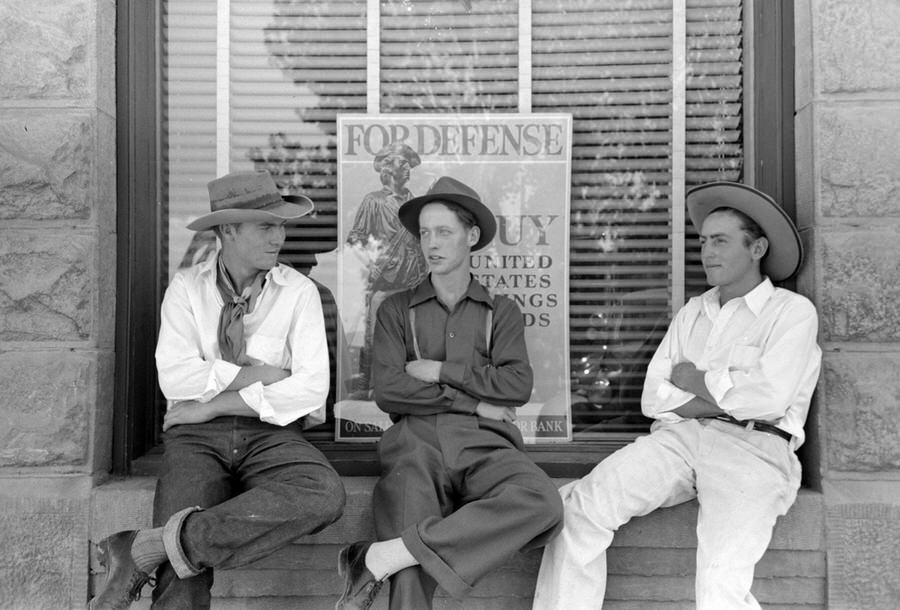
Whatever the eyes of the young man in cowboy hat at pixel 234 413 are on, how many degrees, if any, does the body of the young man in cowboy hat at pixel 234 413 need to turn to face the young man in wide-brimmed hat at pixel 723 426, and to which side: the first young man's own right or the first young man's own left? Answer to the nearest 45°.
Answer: approximately 90° to the first young man's own left

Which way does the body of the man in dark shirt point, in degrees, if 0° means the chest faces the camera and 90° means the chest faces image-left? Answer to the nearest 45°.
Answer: approximately 0°

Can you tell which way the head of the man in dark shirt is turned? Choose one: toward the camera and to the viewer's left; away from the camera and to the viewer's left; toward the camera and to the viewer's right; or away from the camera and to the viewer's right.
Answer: toward the camera and to the viewer's left

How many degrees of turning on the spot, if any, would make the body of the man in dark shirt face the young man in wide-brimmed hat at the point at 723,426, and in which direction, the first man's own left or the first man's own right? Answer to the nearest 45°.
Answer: approximately 90° to the first man's own left

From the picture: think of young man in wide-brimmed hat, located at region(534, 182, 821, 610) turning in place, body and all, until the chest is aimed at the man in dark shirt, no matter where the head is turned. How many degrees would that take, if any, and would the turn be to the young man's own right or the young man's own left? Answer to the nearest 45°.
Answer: approximately 45° to the young man's own right

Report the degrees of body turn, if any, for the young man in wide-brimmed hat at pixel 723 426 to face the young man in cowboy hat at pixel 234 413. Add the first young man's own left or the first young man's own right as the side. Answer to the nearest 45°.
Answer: approximately 45° to the first young man's own right

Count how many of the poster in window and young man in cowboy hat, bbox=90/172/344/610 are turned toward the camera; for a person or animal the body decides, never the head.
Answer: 2
